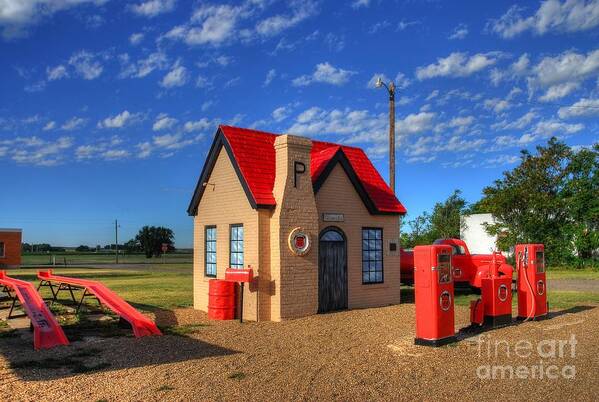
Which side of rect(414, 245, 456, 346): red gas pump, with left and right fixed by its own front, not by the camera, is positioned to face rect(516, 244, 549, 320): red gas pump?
left

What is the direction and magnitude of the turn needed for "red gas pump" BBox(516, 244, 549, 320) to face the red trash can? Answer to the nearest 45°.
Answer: approximately 135° to its right

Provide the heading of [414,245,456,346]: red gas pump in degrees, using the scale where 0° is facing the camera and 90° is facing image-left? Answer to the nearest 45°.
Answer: approximately 315°

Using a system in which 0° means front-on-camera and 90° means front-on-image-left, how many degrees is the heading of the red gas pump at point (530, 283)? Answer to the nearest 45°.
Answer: approximately 315°
